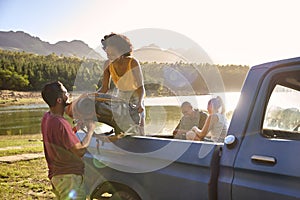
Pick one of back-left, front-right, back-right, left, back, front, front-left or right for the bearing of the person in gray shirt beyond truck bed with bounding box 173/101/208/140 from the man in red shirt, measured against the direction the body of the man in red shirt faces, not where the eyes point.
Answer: front

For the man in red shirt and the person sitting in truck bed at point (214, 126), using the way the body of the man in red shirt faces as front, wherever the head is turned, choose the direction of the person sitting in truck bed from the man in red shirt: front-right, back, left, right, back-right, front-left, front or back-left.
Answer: front

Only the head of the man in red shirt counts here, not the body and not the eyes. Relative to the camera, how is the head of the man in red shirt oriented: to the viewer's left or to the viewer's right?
to the viewer's right

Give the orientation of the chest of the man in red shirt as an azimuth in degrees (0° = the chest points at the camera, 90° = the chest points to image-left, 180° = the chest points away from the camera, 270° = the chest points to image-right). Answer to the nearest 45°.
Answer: approximately 225°

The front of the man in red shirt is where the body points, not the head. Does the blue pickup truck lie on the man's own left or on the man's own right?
on the man's own right
